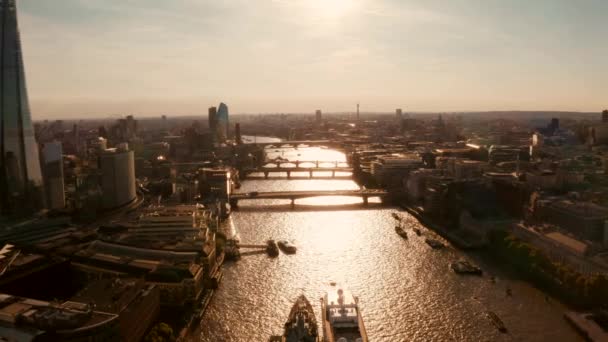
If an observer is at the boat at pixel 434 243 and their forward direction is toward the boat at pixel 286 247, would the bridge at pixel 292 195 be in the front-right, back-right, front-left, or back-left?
front-right

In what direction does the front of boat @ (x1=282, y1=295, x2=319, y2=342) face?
away from the camera

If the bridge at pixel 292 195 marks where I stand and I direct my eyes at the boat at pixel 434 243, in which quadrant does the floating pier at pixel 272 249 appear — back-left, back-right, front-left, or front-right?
front-right

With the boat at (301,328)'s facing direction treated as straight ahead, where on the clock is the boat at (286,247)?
the boat at (286,247) is roughly at 12 o'clock from the boat at (301,328).

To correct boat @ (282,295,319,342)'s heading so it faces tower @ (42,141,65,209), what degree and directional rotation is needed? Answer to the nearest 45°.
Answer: approximately 45° to its left

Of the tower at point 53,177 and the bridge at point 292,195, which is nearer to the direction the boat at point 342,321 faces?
the bridge

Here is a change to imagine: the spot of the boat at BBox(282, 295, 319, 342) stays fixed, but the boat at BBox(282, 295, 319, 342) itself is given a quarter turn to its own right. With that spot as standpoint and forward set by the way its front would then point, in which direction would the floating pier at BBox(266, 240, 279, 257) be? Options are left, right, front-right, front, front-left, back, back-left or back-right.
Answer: left

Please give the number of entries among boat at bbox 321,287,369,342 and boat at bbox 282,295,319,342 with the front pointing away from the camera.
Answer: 2

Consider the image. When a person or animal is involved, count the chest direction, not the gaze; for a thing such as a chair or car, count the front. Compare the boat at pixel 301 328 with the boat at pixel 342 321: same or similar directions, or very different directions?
same or similar directions

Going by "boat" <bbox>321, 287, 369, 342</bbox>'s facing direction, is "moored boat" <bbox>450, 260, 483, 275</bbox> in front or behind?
in front

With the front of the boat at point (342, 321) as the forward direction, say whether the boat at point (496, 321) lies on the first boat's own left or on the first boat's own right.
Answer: on the first boat's own right

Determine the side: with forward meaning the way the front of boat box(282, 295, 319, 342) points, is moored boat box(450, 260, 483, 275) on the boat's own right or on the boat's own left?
on the boat's own right

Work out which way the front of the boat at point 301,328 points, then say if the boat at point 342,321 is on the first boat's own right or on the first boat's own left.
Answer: on the first boat's own right

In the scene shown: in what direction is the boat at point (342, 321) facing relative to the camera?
away from the camera

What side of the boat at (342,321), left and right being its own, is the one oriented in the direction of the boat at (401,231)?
front
